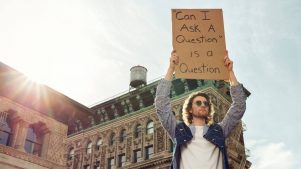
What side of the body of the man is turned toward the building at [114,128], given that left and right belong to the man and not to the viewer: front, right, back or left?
back

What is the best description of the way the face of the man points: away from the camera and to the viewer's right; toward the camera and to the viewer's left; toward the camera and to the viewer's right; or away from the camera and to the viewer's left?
toward the camera and to the viewer's right

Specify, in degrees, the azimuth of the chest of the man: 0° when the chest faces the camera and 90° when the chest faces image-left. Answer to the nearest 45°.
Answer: approximately 0°

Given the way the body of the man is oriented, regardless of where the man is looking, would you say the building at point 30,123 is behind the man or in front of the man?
behind
